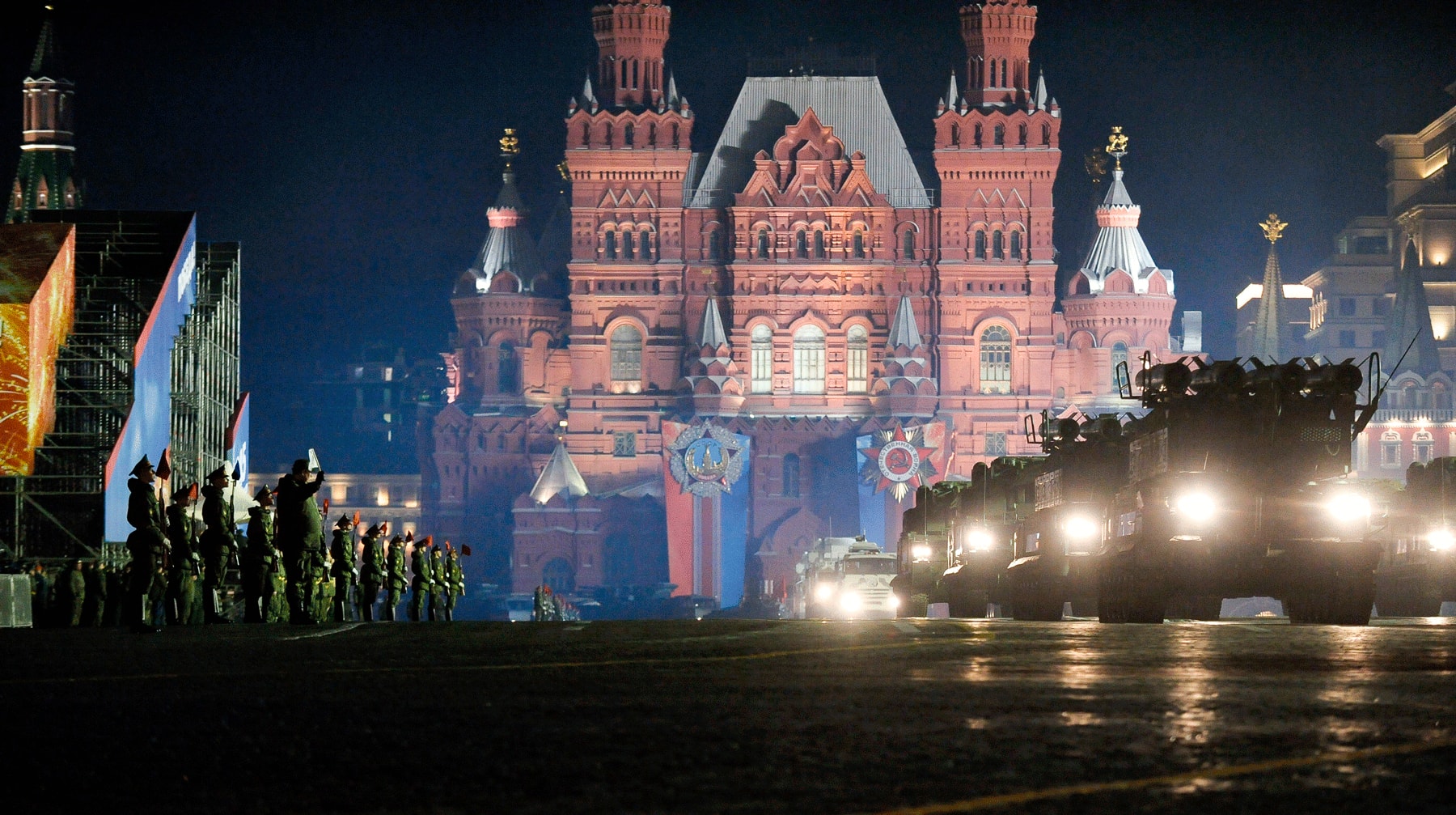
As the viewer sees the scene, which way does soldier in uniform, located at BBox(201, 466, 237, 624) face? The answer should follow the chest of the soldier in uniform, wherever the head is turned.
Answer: to the viewer's right

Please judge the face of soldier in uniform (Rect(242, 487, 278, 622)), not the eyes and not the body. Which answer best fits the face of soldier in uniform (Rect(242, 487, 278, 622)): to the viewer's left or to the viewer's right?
to the viewer's right

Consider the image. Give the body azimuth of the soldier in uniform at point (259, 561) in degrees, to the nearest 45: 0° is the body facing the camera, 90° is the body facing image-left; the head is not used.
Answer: approximately 270°

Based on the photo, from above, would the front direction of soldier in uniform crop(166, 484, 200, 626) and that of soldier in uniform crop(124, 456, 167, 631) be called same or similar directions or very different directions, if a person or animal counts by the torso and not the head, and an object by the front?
same or similar directions

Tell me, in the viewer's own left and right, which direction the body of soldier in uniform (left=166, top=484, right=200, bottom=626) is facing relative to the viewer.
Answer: facing to the right of the viewer

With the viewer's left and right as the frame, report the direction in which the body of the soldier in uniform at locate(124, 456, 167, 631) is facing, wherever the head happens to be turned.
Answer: facing to the right of the viewer

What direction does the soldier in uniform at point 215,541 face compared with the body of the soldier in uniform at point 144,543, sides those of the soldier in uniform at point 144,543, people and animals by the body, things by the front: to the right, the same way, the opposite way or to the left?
the same way

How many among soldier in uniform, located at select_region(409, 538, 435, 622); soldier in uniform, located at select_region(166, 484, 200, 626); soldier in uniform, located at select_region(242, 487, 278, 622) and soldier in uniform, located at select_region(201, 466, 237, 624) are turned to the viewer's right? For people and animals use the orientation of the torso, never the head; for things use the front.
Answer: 4

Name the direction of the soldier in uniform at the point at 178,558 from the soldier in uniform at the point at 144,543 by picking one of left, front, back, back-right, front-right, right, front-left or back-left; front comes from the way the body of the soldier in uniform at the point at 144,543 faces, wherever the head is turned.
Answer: left

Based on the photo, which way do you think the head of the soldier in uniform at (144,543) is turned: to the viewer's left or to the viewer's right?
to the viewer's right

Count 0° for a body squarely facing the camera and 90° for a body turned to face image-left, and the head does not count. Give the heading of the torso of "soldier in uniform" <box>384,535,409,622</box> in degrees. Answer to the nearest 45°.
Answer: approximately 270°

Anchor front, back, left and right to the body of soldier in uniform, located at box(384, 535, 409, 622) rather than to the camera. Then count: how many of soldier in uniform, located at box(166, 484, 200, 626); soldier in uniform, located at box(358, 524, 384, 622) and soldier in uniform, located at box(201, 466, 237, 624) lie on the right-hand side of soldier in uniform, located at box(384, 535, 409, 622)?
3

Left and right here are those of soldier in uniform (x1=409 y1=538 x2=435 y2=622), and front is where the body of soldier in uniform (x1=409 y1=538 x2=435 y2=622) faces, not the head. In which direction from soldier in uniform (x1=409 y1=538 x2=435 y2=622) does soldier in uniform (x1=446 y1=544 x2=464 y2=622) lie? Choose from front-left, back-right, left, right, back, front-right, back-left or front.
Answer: left

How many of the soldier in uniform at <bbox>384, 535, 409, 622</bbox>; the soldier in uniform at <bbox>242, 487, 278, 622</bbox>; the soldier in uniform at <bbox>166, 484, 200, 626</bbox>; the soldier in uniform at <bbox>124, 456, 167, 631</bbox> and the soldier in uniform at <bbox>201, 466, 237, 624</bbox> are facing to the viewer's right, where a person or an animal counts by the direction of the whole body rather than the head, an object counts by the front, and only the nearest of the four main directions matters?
5

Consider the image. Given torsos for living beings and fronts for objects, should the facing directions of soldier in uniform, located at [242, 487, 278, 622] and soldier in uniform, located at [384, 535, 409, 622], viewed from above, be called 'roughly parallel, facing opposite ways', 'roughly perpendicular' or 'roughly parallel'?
roughly parallel

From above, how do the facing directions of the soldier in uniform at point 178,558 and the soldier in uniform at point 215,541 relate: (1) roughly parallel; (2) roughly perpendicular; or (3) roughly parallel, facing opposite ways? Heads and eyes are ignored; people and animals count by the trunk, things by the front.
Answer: roughly parallel

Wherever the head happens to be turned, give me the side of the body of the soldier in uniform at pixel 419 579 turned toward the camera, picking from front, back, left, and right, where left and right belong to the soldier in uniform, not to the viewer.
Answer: right

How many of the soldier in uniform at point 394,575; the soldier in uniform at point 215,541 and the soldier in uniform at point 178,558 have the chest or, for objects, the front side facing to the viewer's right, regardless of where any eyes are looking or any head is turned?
3

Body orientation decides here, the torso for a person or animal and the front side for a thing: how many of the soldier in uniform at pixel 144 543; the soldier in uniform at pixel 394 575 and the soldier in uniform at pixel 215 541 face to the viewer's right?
3
